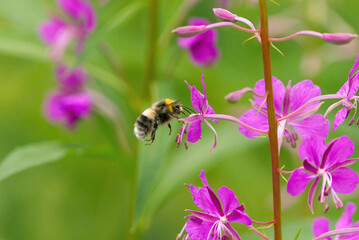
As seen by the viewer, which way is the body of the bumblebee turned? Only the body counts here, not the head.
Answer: to the viewer's right

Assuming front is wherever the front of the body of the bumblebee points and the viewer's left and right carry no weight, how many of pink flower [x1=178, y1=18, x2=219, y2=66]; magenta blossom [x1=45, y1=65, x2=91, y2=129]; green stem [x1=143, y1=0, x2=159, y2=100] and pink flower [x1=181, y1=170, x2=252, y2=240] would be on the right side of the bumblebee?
1

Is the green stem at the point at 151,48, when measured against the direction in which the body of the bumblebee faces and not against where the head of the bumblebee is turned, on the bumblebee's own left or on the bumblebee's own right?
on the bumblebee's own left

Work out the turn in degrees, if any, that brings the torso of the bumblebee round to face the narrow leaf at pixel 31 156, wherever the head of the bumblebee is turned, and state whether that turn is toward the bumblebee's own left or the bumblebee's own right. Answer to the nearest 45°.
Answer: approximately 180°
